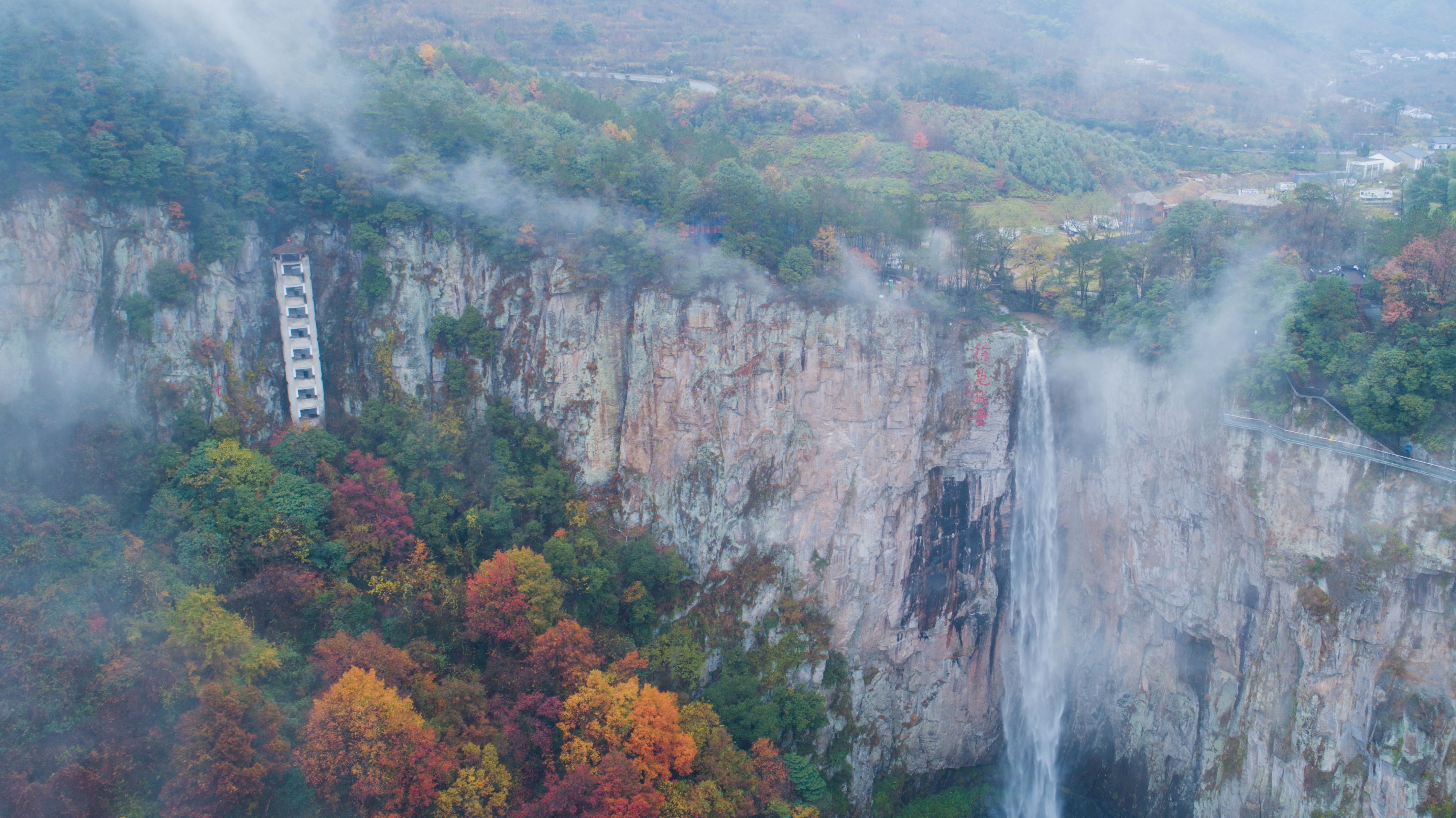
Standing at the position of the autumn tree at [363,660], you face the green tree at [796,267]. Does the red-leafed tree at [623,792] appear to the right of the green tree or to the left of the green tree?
right

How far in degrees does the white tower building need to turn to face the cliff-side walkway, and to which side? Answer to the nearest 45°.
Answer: approximately 45° to its left

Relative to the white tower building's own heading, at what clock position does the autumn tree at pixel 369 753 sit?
The autumn tree is roughly at 12 o'clock from the white tower building.

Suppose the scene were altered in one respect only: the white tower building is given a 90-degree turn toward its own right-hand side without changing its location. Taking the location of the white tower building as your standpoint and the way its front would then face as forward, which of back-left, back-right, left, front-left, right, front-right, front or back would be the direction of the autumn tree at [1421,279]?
back-left

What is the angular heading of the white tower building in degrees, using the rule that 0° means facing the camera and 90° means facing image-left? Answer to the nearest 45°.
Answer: approximately 0°

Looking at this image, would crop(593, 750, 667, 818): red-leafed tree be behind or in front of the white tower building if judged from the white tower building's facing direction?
in front

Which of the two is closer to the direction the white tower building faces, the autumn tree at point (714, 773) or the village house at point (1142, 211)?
the autumn tree

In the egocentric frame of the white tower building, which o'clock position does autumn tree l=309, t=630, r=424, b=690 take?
The autumn tree is roughly at 12 o'clock from the white tower building.

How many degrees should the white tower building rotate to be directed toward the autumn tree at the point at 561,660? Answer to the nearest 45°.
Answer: approximately 45° to its left

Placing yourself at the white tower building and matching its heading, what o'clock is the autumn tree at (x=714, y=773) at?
The autumn tree is roughly at 11 o'clock from the white tower building.

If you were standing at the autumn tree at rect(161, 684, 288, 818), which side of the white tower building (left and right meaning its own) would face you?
front

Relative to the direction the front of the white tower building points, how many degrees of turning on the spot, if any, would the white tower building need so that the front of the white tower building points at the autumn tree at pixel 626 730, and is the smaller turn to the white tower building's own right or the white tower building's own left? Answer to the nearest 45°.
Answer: approximately 45° to the white tower building's own left

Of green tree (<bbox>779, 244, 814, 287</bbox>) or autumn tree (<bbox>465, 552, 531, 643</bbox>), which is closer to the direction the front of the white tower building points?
the autumn tree
